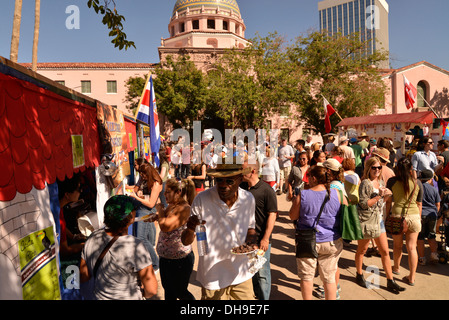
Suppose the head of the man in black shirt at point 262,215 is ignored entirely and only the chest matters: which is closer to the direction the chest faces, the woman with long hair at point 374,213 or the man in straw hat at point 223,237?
the man in straw hat

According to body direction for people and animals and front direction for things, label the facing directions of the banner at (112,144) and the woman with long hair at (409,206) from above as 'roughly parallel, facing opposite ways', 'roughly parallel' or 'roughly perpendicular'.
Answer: roughly perpendicular

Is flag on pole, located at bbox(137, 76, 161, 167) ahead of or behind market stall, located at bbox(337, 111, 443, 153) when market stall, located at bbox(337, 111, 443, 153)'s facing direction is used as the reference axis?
ahead

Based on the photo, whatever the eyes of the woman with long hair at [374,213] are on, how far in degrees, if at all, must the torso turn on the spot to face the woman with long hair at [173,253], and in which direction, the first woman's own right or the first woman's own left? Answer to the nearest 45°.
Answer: approximately 90° to the first woman's own right

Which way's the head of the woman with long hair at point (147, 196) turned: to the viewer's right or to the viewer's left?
to the viewer's left

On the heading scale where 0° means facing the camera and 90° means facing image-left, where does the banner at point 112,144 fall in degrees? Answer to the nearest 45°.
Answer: approximately 315°
